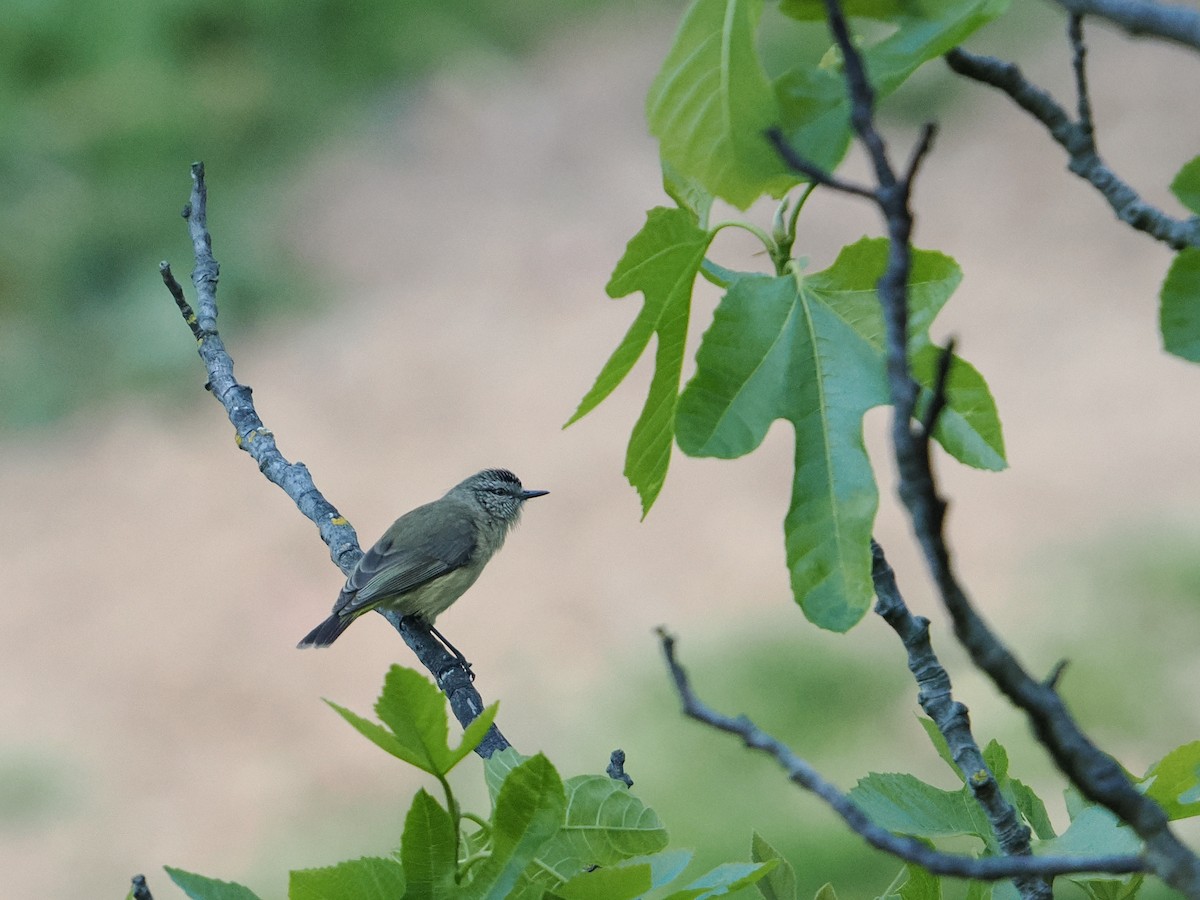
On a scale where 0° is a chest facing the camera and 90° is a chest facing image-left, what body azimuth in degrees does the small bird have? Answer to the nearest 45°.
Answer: approximately 270°
